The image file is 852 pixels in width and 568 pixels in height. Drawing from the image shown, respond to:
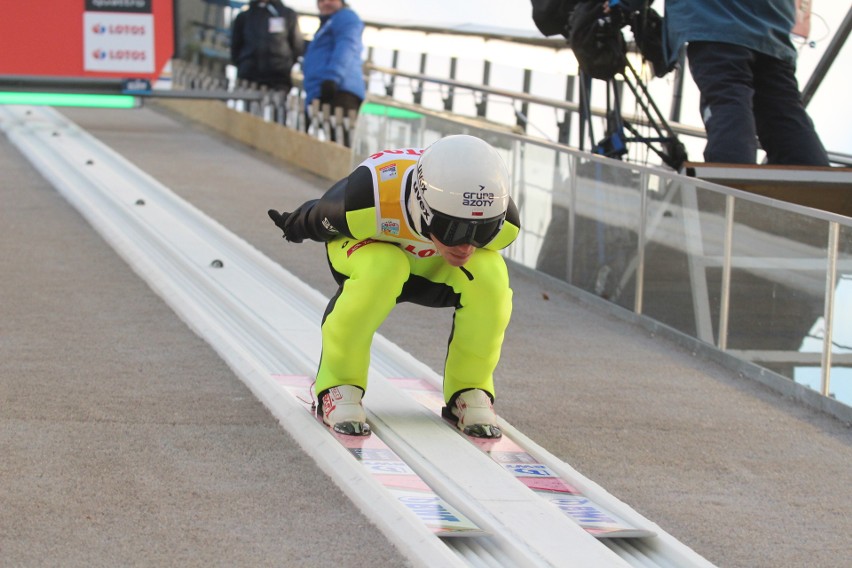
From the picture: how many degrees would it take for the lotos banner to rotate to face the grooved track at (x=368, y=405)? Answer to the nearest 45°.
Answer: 0° — it already faces it

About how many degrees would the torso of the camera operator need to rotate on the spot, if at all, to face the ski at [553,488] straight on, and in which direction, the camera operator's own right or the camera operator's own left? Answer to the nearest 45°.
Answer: approximately 135° to the camera operator's own left

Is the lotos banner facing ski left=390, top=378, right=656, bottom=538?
yes

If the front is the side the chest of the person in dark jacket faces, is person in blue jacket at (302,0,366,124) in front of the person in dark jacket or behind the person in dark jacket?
in front

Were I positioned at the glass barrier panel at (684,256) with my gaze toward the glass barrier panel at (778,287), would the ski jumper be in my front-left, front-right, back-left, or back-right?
front-right

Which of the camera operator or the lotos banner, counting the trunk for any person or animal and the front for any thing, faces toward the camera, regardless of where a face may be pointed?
the lotos banner

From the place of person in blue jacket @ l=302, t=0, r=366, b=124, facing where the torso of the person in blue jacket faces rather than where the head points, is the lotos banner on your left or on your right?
on your right

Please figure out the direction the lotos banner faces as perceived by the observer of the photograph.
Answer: facing the viewer

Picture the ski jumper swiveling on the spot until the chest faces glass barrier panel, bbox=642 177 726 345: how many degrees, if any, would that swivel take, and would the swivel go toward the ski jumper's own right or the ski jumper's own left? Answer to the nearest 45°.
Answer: approximately 90° to the ski jumper's own left

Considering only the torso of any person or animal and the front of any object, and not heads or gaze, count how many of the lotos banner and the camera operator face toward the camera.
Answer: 1

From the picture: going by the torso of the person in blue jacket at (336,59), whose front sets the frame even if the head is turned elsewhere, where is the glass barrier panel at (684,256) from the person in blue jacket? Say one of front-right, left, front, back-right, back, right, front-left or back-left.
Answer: front-left

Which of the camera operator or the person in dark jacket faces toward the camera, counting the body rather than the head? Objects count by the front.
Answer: the person in dark jacket

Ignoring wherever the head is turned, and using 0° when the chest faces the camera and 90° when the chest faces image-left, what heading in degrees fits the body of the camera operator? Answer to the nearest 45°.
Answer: approximately 135°

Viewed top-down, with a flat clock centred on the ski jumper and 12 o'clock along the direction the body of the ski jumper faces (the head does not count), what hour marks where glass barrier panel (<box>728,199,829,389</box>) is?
The glass barrier panel is roughly at 9 o'clock from the ski jumper.

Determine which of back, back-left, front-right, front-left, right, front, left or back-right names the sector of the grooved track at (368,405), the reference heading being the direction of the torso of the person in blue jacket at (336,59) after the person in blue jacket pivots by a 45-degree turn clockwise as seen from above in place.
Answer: left
